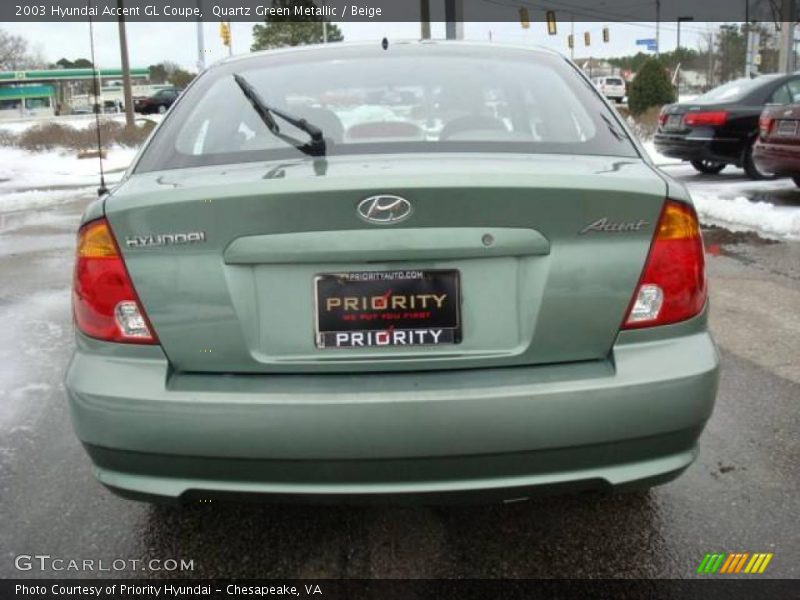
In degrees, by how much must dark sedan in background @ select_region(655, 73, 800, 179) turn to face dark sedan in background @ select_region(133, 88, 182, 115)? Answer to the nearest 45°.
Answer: approximately 90° to its left

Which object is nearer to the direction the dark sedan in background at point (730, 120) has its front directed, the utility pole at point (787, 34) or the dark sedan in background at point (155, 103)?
the utility pole

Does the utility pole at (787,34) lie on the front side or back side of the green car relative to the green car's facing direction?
on the front side

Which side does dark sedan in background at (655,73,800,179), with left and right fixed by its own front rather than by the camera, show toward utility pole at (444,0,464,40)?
left

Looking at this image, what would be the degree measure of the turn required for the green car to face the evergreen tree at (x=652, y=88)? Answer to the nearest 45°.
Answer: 0° — it already faces it

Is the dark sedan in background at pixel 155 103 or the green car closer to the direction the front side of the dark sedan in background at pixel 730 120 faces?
the dark sedan in background

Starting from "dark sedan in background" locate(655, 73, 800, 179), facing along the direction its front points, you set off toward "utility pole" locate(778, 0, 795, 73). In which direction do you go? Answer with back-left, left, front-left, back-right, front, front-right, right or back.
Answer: front-left

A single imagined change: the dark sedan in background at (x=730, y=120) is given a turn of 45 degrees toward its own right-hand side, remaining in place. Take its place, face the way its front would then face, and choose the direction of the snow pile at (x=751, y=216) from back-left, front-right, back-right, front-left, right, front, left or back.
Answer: right

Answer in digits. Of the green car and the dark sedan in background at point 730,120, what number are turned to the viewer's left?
0

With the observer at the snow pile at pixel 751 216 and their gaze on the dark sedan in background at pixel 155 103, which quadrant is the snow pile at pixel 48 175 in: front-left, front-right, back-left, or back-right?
front-left

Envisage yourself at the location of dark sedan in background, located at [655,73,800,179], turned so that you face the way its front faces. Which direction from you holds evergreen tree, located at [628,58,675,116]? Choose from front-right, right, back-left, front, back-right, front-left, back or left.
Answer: front-left

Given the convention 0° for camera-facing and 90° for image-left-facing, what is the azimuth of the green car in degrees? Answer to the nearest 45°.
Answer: approximately 180°

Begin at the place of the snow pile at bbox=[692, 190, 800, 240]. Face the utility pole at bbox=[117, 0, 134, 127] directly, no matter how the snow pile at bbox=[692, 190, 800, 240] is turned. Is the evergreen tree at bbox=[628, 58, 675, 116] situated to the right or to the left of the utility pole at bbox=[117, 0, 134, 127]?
right

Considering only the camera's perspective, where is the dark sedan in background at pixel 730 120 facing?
facing away from the viewer and to the right of the viewer

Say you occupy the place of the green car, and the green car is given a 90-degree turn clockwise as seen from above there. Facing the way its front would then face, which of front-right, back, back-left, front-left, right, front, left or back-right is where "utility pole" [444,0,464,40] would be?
left
